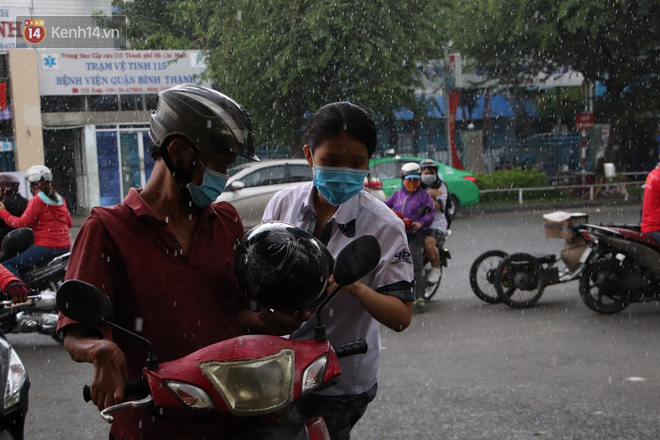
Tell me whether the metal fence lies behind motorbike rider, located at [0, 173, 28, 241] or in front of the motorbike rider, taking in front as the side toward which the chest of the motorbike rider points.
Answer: behind

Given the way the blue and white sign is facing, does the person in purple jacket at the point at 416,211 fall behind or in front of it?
in front
